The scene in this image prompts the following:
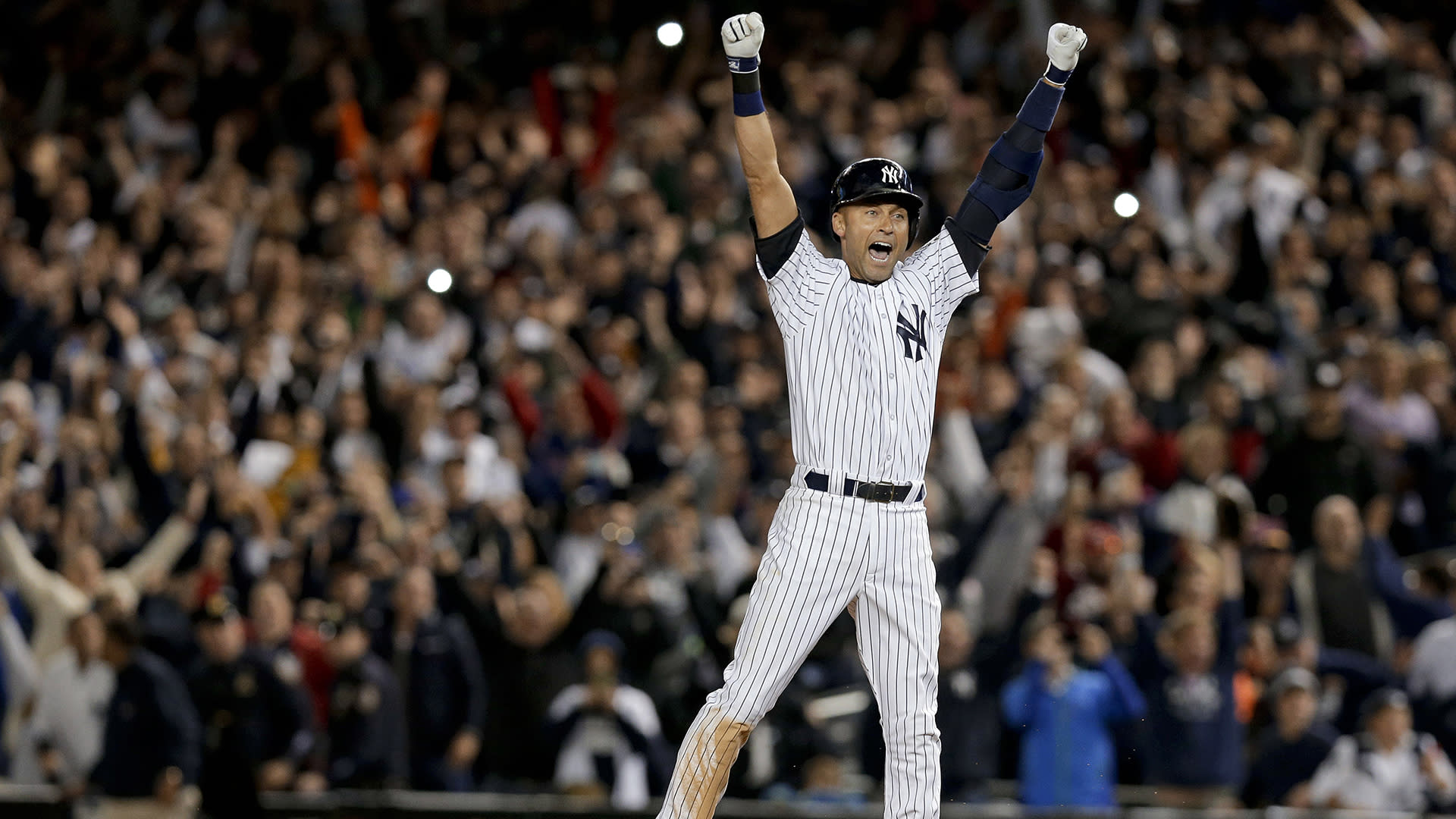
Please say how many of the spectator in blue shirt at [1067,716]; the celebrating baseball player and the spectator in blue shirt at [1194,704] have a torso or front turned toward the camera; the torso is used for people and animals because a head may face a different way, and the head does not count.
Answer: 3

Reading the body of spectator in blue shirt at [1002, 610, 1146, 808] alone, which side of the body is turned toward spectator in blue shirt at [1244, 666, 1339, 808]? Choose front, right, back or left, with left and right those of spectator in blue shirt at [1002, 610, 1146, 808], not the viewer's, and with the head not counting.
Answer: left

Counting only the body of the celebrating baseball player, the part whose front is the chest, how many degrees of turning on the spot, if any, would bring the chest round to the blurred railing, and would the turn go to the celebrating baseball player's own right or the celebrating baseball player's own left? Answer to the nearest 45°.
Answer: approximately 135° to the celebrating baseball player's own right

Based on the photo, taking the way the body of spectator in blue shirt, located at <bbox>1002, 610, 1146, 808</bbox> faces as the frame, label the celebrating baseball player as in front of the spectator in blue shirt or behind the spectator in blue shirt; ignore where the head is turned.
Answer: in front

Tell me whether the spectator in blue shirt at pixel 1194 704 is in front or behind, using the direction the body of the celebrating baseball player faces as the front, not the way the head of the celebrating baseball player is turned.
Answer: behind

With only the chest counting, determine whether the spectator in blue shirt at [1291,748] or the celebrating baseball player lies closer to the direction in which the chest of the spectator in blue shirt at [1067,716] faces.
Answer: the celebrating baseball player
